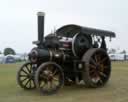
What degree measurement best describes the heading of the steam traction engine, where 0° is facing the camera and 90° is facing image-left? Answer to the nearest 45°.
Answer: approximately 45°
